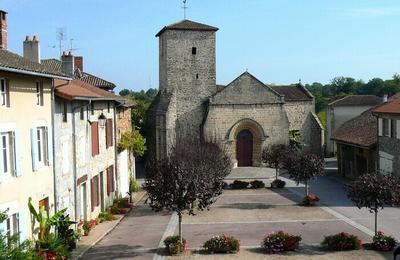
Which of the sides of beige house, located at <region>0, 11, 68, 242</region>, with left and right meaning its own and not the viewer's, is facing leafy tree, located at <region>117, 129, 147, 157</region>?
left

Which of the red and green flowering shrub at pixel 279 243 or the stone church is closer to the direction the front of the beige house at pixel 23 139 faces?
the red and green flowering shrub

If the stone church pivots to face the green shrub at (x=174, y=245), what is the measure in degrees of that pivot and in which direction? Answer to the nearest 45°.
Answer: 0° — it already faces it

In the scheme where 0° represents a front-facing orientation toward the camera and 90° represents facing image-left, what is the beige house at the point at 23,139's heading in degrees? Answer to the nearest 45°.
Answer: approximately 315°

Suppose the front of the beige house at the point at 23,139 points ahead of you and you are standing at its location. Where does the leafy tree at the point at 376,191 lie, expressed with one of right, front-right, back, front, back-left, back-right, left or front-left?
front-left

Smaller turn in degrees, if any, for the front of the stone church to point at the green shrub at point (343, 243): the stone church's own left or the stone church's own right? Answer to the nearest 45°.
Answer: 0° — it already faces it

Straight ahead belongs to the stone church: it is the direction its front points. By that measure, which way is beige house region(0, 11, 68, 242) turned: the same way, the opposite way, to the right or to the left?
to the left

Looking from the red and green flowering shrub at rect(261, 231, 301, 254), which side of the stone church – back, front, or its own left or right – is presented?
front

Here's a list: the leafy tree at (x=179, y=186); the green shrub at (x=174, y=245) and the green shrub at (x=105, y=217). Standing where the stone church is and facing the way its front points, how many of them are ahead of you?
3

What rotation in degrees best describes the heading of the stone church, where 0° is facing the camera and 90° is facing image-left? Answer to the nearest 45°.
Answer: approximately 0°
